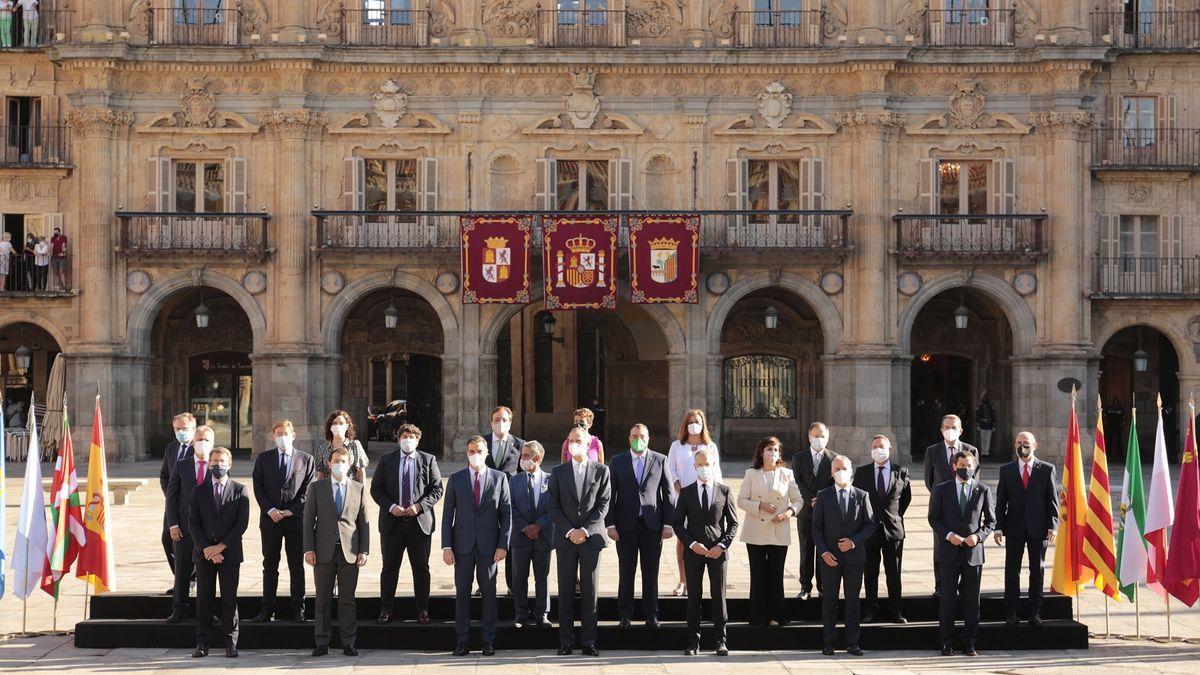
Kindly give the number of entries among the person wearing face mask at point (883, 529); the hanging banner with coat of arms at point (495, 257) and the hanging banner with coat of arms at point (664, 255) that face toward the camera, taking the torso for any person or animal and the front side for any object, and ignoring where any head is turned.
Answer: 3

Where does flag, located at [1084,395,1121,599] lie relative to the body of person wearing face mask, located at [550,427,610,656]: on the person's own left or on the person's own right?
on the person's own left

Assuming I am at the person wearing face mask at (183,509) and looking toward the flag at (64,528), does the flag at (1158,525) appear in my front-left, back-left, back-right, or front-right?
back-right

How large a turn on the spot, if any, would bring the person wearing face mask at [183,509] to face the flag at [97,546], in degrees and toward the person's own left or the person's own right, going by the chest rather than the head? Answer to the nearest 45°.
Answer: approximately 135° to the person's own right

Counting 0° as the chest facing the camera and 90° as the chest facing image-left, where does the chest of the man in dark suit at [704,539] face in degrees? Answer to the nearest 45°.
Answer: approximately 0°

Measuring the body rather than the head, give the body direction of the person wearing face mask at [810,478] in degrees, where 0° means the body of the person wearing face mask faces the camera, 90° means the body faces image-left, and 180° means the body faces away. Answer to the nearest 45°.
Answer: approximately 0°

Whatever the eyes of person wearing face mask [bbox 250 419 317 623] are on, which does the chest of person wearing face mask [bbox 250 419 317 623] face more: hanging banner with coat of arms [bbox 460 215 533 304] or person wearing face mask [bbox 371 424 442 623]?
the person wearing face mask

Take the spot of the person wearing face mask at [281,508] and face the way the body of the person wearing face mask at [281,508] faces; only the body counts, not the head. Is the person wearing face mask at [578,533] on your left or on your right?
on your left

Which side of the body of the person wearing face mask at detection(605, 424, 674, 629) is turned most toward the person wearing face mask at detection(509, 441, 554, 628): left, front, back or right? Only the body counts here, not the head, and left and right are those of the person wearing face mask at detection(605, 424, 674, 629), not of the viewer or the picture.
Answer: right
